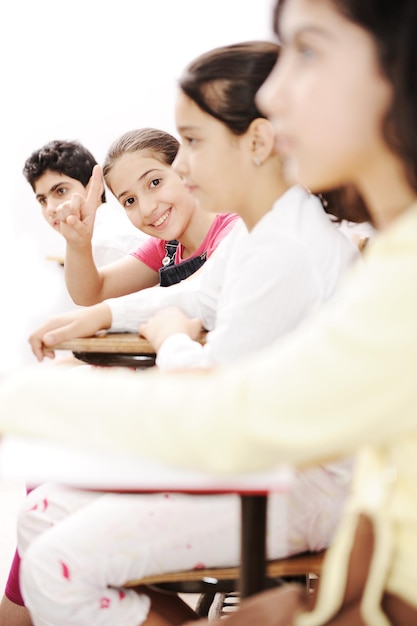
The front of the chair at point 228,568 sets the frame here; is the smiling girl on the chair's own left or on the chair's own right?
on the chair's own right

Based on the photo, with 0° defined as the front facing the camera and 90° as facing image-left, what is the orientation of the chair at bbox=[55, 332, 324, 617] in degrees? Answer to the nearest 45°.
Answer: approximately 90°
